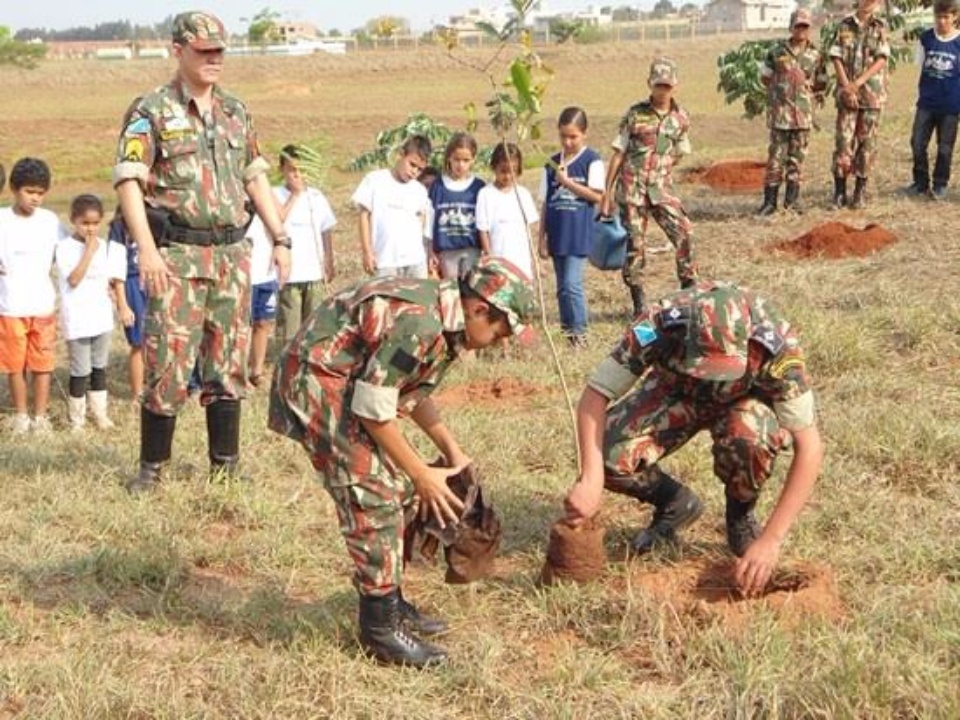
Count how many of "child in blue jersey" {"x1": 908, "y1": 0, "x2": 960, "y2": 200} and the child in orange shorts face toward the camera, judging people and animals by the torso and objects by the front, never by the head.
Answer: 2

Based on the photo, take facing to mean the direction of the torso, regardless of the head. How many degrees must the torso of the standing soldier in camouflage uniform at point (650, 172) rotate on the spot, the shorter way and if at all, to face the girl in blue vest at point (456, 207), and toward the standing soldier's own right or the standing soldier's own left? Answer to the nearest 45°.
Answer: approximately 45° to the standing soldier's own right

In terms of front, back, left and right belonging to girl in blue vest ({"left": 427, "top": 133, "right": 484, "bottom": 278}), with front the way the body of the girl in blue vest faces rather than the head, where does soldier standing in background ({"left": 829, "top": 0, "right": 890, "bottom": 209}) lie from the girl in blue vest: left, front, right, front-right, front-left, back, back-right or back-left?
back-left

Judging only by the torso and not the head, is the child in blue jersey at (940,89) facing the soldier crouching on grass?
yes

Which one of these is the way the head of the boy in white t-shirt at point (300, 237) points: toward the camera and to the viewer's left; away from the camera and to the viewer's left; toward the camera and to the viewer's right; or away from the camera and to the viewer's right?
toward the camera and to the viewer's right

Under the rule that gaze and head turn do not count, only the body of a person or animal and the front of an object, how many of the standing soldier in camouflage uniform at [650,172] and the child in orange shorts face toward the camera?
2
